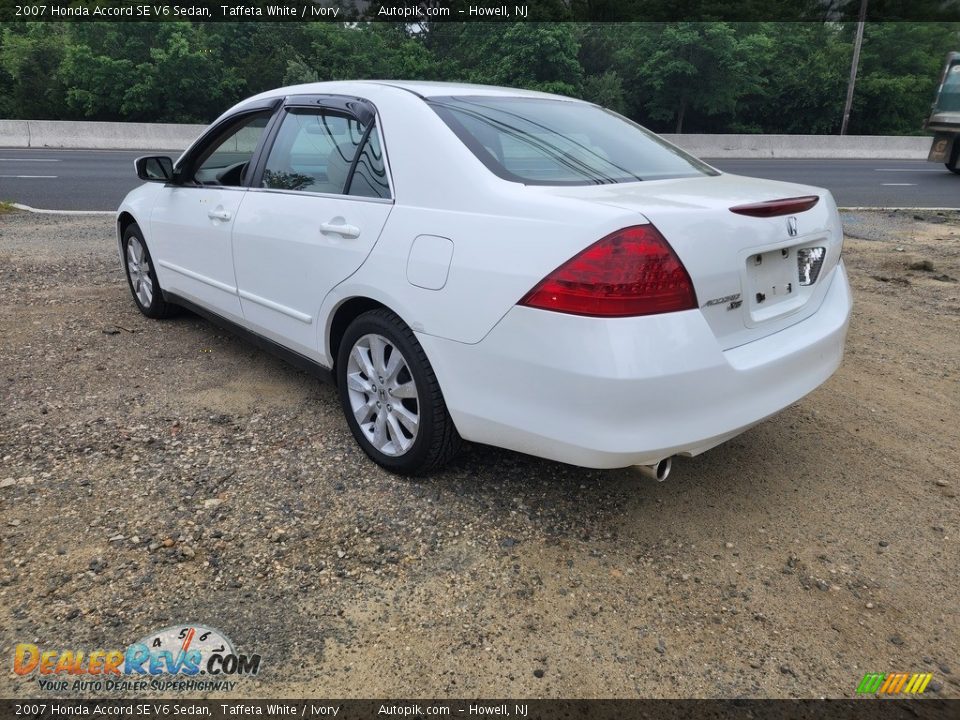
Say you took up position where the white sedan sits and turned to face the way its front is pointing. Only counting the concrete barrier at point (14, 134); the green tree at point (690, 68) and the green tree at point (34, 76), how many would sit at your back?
0

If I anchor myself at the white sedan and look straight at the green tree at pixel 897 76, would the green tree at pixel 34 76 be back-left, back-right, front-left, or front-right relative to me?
front-left

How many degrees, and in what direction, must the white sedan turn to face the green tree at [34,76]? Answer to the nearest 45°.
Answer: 0° — it already faces it

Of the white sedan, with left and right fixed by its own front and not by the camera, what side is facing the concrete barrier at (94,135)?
front

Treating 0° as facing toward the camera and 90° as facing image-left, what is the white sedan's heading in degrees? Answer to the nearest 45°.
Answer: approximately 135°

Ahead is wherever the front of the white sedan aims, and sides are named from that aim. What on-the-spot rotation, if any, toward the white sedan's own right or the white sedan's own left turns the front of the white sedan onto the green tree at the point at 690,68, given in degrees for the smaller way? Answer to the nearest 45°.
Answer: approximately 45° to the white sedan's own right

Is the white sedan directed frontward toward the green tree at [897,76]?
no

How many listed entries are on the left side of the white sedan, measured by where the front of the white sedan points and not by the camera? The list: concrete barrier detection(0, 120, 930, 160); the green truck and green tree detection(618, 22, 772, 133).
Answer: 0

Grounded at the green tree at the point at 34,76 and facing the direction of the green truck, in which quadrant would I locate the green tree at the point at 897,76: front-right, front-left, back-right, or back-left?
front-left

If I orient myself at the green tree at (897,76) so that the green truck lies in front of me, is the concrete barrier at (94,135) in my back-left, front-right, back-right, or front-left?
front-right

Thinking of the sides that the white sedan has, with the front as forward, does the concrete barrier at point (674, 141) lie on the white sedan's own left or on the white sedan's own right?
on the white sedan's own right

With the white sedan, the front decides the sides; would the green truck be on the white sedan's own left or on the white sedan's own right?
on the white sedan's own right

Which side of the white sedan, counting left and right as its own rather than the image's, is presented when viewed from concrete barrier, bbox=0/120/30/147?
front
